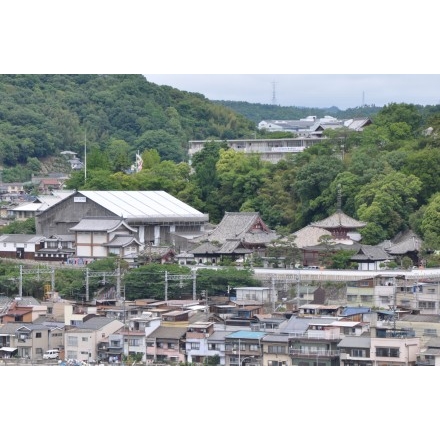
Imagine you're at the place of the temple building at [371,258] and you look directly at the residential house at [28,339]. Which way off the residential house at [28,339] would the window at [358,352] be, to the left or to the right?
left

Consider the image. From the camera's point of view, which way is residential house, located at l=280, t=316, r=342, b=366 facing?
toward the camera

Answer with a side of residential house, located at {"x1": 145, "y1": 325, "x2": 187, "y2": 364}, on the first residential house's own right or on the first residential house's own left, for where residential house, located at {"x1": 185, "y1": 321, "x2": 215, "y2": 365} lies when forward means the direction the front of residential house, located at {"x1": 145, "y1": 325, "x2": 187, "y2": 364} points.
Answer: on the first residential house's own left

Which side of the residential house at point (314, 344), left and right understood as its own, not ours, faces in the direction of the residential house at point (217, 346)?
right

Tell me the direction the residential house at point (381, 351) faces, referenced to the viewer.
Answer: facing the viewer
